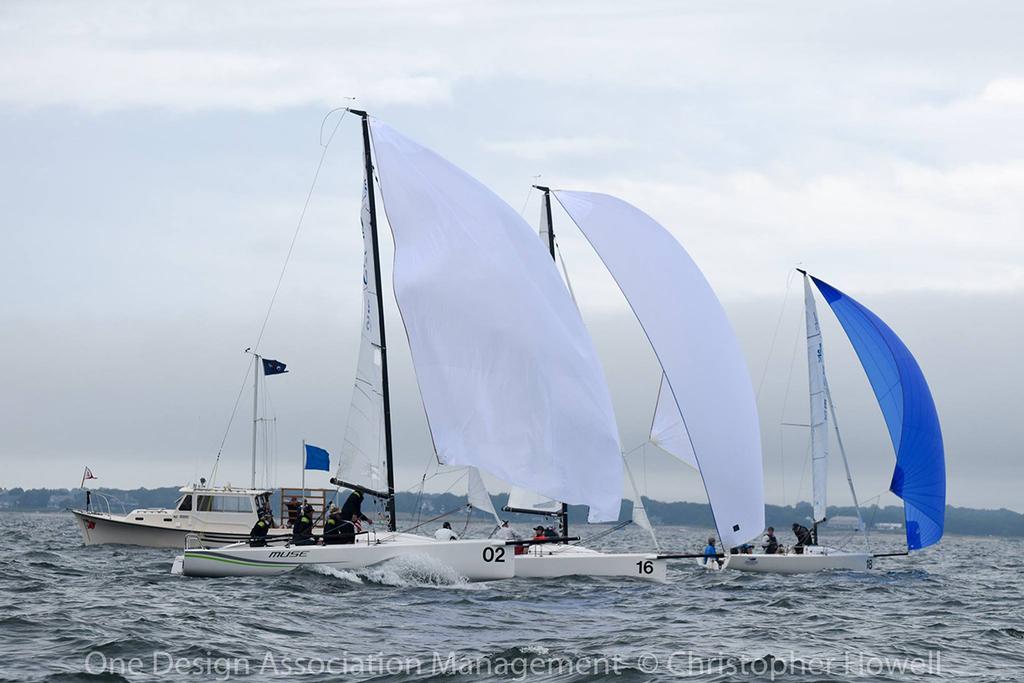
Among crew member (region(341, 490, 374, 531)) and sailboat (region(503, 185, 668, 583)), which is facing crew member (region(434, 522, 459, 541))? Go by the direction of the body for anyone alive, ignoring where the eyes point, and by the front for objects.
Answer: crew member (region(341, 490, 374, 531))

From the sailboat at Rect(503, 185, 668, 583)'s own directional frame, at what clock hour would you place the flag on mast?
The flag on mast is roughly at 8 o'clock from the sailboat.

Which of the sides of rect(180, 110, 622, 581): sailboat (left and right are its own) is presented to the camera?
right

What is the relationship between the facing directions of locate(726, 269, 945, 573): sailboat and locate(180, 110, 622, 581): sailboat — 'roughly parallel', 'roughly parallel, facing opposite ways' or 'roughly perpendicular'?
roughly parallel

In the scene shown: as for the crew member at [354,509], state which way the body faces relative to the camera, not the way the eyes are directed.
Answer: to the viewer's right

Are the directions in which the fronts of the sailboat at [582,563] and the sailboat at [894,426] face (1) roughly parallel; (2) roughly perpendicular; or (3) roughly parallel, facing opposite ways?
roughly parallel

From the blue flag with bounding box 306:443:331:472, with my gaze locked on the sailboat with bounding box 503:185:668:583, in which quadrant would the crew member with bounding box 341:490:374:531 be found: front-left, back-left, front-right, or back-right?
front-right

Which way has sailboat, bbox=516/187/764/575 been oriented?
to the viewer's right
